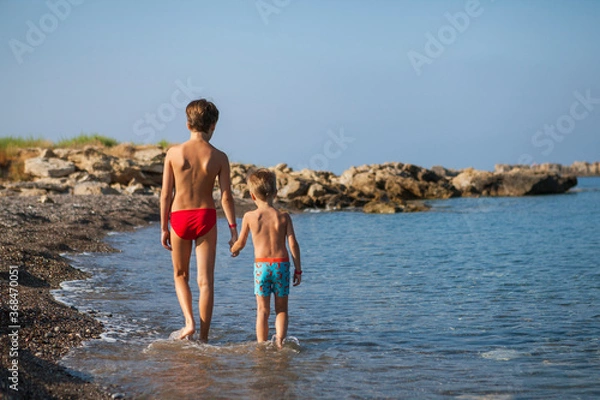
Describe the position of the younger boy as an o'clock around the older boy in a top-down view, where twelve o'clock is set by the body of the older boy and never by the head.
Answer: The younger boy is roughly at 3 o'clock from the older boy.

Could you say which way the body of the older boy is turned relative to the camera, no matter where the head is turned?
away from the camera

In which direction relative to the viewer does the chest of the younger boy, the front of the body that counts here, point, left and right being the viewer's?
facing away from the viewer

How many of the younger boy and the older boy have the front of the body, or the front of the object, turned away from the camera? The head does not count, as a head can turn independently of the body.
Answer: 2

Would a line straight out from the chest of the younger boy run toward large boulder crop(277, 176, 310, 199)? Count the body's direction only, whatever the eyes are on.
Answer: yes

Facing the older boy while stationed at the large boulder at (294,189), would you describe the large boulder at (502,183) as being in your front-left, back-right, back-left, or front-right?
back-left
